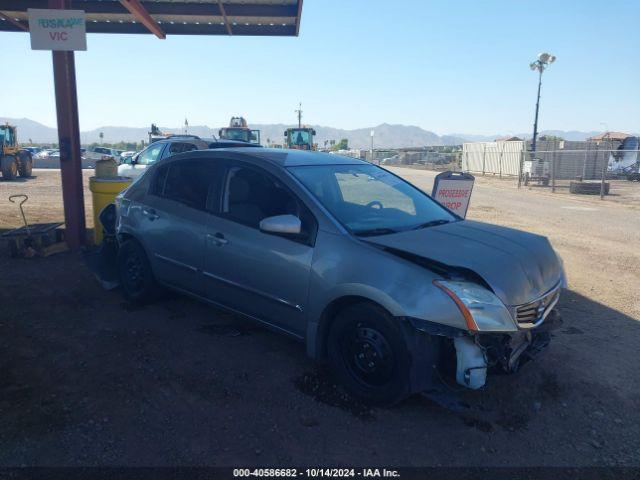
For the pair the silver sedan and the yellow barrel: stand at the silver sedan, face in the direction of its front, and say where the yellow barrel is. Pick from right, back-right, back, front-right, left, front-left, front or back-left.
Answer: back

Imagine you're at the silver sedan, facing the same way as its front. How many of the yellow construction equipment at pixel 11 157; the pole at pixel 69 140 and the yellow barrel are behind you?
3

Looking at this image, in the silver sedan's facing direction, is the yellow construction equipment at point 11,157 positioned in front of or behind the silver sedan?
behind

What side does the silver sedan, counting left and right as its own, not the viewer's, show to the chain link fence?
left

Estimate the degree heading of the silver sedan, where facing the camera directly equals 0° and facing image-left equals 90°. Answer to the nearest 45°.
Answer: approximately 315°

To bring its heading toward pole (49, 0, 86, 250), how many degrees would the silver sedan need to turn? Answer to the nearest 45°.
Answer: approximately 180°

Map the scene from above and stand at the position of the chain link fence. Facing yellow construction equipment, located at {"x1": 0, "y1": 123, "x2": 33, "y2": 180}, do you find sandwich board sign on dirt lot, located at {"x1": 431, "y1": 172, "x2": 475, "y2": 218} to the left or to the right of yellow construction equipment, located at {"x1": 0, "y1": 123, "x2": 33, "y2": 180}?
left

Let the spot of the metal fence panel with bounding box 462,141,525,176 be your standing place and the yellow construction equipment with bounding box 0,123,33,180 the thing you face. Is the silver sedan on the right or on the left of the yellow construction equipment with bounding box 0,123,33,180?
left
